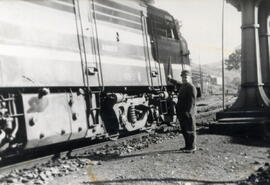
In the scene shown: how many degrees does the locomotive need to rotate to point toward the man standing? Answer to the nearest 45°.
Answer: approximately 45° to its right

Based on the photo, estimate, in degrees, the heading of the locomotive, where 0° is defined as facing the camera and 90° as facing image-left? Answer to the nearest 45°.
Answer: approximately 225°

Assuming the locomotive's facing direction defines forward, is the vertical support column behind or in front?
in front

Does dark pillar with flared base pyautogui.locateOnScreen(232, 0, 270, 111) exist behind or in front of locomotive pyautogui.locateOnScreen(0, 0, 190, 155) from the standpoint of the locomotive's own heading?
in front

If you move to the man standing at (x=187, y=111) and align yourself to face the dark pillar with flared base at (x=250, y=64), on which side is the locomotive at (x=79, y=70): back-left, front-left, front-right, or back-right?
back-left
